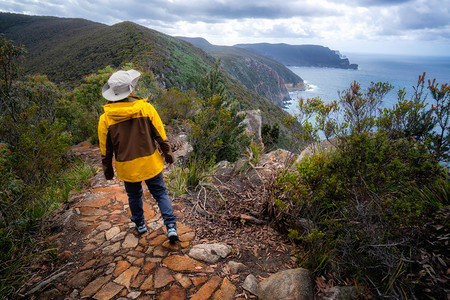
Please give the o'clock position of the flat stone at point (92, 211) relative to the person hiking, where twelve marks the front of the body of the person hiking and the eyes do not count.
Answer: The flat stone is roughly at 11 o'clock from the person hiking.

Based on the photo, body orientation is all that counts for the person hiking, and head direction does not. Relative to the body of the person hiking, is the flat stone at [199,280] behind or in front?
behind

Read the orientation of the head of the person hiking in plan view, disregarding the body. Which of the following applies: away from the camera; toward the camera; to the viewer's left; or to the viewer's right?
away from the camera

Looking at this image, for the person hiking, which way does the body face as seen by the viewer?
away from the camera
